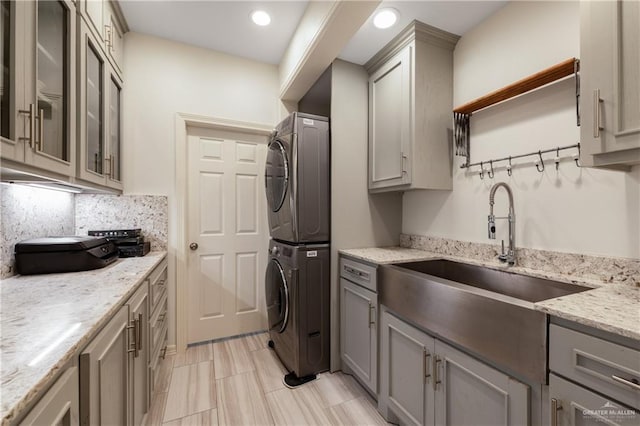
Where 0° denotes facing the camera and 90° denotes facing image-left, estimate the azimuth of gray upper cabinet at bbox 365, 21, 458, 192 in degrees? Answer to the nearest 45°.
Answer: approximately 45°

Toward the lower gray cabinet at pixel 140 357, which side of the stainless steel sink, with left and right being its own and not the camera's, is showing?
front

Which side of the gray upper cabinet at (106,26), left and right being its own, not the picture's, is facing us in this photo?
right

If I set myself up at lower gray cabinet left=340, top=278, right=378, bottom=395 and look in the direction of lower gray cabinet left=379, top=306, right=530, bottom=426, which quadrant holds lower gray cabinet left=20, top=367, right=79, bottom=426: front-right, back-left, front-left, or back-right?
front-right

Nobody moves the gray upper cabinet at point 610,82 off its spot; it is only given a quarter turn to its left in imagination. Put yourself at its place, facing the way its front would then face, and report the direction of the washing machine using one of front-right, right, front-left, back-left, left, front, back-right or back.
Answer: back-right

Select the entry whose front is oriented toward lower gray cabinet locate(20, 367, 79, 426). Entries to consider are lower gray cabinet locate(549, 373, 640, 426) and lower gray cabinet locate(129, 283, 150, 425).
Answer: lower gray cabinet locate(549, 373, 640, 426)

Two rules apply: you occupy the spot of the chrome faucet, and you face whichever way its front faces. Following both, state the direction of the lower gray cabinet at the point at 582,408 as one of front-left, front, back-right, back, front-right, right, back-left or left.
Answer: front-left

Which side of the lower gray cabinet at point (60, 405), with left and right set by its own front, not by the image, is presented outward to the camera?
right

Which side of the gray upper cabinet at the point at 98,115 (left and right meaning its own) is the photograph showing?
right

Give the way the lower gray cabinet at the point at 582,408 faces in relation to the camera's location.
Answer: facing the viewer and to the left of the viewer

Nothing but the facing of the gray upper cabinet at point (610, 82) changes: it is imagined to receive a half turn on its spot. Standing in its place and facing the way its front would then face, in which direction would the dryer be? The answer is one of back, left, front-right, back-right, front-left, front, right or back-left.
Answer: back-left

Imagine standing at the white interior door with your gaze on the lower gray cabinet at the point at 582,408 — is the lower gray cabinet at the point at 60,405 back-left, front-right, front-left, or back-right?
front-right

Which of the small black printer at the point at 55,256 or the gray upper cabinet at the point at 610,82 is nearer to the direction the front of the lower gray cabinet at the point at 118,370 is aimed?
the gray upper cabinet

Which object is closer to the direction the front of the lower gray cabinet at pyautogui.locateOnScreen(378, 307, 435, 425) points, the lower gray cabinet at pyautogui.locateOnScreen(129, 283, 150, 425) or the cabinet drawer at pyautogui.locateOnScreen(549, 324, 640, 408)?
the lower gray cabinet

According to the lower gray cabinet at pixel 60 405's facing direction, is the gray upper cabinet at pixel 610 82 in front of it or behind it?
in front

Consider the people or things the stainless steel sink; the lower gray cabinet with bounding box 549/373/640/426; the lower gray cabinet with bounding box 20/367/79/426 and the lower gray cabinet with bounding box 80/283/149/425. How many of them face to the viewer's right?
2
